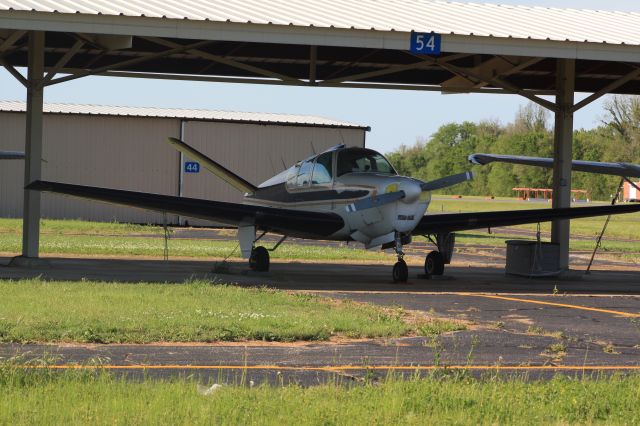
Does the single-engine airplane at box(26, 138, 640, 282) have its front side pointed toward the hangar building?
no

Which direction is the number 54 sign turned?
toward the camera

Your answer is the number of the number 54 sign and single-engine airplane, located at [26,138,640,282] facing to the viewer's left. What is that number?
0

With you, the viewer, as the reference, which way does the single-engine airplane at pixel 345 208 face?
facing the viewer and to the right of the viewer

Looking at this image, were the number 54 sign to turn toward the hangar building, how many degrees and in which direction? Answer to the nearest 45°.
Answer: approximately 135° to its right
